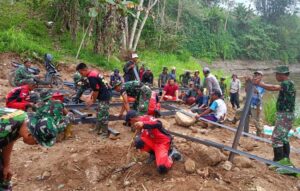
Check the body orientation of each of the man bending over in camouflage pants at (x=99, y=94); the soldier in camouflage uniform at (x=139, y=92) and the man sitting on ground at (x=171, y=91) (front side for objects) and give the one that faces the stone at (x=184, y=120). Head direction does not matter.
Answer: the man sitting on ground

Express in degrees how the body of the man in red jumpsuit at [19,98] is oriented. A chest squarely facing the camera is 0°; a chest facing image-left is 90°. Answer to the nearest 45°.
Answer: approximately 270°

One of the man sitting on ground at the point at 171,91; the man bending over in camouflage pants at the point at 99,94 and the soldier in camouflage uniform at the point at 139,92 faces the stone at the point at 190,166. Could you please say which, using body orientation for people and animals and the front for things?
the man sitting on ground

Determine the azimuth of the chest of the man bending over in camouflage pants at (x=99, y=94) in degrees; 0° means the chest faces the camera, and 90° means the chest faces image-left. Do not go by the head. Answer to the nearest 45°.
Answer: approximately 90°

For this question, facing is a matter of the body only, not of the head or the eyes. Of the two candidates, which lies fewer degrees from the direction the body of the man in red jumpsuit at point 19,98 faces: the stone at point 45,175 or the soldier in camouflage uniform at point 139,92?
the soldier in camouflage uniform

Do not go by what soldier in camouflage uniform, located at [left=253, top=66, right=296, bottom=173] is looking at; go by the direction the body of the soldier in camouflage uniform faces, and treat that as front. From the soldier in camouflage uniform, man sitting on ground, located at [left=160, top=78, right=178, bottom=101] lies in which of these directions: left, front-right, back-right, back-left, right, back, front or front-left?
front-right

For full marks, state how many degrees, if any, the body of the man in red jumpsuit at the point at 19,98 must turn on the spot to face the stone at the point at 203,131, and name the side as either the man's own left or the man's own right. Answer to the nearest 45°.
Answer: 0° — they already face it

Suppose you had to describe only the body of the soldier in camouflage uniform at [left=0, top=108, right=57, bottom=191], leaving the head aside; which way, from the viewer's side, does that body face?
to the viewer's right
